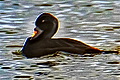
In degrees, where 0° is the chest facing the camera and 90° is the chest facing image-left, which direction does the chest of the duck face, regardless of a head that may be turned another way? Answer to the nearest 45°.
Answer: approximately 90°
